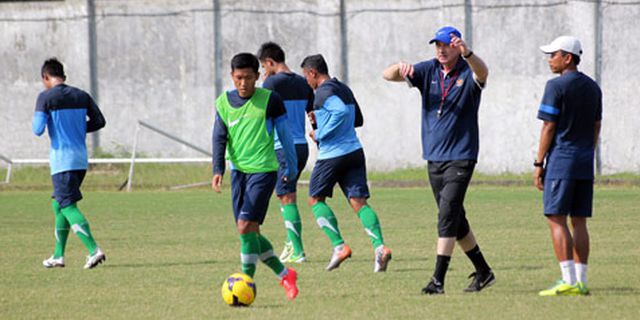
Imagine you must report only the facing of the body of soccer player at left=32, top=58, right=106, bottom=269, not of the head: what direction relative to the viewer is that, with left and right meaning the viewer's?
facing away from the viewer and to the left of the viewer

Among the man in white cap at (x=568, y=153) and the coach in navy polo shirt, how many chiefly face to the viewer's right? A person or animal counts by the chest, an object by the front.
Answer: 0

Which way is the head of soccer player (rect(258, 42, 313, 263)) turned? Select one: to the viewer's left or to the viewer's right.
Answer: to the viewer's left

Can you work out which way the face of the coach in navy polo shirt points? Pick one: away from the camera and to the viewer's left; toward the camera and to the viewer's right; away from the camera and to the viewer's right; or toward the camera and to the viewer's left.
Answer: toward the camera and to the viewer's left

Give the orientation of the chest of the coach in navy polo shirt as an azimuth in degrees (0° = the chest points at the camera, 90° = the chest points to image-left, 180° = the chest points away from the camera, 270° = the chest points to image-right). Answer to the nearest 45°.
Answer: approximately 45°

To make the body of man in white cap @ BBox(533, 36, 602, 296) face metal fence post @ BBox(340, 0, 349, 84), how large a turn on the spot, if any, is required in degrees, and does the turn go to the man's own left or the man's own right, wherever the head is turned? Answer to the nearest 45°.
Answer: approximately 45° to the man's own right

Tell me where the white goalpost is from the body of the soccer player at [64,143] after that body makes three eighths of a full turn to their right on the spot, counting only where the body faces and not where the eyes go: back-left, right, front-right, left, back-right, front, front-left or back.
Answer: left

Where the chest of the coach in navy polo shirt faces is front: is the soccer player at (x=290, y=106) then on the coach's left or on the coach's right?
on the coach's right
